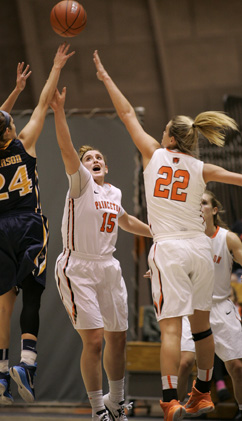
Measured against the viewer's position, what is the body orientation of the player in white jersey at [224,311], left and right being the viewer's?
facing the viewer and to the left of the viewer

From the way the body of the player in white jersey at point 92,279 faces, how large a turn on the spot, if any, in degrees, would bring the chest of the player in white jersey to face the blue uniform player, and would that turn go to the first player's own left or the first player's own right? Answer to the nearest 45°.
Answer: approximately 90° to the first player's own right

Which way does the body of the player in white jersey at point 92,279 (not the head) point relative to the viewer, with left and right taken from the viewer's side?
facing the viewer and to the right of the viewer

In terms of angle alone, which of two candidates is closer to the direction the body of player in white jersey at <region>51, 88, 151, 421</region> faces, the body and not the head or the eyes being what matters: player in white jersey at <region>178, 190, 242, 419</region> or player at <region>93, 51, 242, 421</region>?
the player

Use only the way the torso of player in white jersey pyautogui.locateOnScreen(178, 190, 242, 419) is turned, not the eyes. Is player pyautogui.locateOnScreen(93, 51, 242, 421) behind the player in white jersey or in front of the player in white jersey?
in front

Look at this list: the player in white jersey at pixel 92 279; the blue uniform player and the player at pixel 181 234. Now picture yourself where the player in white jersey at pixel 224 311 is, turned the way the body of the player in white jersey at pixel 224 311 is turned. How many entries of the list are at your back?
0

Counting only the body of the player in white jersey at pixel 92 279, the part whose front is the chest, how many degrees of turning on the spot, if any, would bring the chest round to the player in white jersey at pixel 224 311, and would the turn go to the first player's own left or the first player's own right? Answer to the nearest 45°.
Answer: approximately 90° to the first player's own left

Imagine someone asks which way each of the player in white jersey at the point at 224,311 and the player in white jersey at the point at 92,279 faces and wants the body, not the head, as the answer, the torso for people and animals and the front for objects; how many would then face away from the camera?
0

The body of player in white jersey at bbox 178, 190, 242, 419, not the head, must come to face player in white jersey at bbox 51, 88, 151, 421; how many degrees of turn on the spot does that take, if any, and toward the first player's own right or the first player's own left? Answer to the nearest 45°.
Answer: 0° — they already face them
